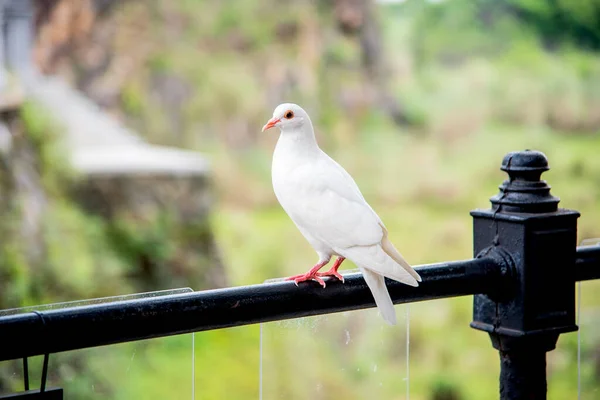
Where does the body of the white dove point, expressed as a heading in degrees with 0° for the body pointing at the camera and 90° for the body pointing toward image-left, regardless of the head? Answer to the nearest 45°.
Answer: approximately 90°
